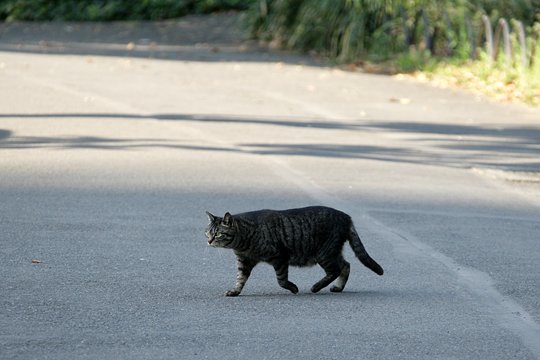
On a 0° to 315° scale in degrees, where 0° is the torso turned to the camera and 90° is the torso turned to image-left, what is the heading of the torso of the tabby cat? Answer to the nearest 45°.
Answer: approximately 90°

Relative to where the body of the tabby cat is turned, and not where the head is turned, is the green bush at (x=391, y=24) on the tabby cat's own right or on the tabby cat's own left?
on the tabby cat's own right
